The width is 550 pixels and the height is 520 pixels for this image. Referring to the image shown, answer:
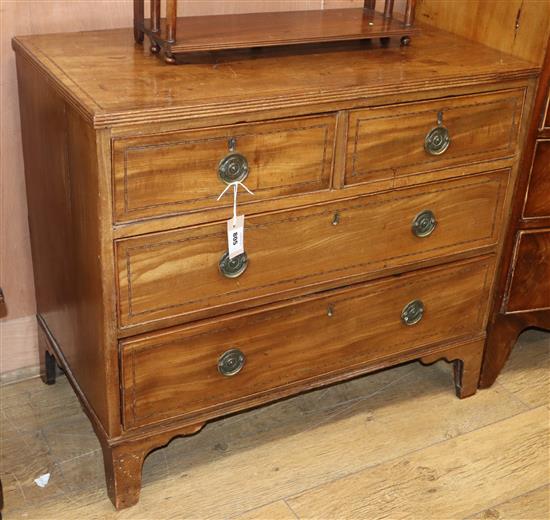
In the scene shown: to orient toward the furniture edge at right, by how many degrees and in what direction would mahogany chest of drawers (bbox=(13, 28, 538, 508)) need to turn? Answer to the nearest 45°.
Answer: approximately 90° to its left

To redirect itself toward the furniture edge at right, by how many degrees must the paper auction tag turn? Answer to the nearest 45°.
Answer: approximately 90° to its left

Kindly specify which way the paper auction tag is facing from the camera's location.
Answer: facing the viewer and to the right of the viewer
